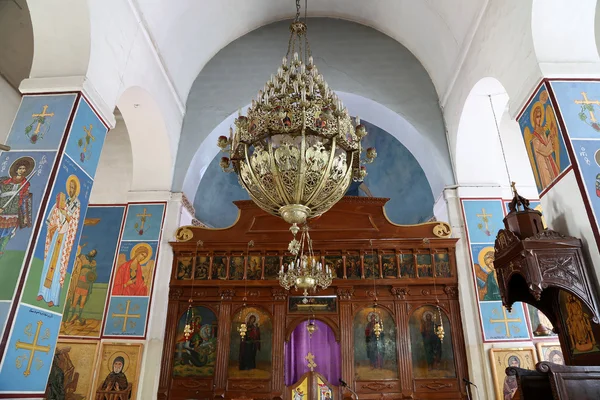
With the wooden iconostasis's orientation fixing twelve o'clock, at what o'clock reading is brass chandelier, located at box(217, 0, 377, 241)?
The brass chandelier is roughly at 12 o'clock from the wooden iconostasis.

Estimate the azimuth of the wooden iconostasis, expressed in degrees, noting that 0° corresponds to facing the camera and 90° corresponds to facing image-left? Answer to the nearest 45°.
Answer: approximately 0°

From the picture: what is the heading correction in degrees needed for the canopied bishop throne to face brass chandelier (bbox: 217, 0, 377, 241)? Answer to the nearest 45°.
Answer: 0° — it already faces it

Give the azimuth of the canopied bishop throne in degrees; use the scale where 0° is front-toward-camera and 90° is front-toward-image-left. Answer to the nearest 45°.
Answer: approximately 45°

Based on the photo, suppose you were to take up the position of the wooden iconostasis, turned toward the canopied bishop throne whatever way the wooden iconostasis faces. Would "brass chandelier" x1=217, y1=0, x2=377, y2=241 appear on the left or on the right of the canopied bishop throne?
right

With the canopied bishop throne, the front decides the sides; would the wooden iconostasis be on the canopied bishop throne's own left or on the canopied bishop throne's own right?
on the canopied bishop throne's own right

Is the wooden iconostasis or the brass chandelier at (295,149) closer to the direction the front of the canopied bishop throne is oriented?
the brass chandelier

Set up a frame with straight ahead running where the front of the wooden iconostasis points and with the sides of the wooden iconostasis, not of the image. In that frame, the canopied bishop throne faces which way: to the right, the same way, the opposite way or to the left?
to the right
